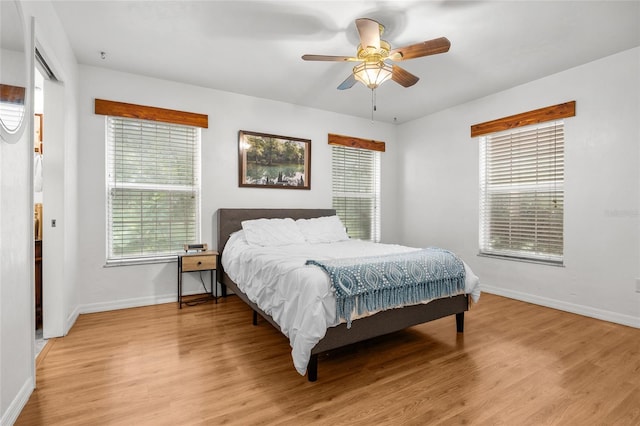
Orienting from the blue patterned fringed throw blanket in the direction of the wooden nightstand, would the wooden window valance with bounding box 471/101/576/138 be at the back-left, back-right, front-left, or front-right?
back-right

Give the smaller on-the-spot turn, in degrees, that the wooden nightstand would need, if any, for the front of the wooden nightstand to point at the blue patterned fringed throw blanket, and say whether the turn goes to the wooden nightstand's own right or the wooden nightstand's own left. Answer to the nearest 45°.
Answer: approximately 45° to the wooden nightstand's own left

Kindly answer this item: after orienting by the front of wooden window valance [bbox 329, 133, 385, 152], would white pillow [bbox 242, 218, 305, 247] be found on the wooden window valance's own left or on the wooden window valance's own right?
on the wooden window valance's own right

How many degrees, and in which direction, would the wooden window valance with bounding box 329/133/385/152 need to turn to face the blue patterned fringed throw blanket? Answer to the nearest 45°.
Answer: approximately 45° to its right

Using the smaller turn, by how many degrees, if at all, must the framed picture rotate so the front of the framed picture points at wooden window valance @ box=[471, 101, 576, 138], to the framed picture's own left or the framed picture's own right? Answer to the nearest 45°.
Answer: approximately 45° to the framed picture's own left

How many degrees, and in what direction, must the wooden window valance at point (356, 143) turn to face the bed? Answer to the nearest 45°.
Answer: approximately 45° to its right
